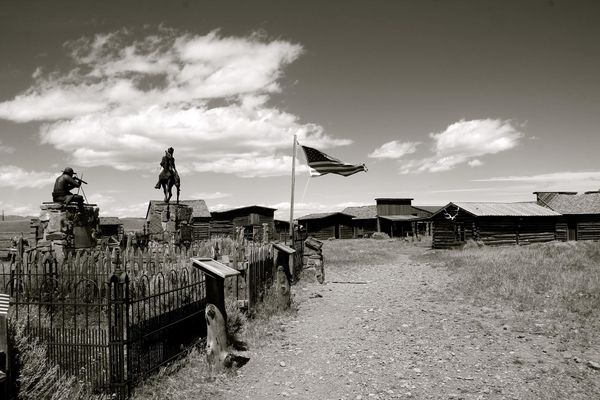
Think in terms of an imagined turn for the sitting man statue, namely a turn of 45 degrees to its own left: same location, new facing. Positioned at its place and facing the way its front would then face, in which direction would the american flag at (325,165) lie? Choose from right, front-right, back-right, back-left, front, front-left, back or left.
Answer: front-right

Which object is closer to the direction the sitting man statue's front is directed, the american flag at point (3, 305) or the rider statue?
the rider statue

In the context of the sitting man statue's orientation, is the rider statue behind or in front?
in front

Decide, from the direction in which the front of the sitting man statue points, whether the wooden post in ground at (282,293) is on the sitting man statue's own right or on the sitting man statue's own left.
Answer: on the sitting man statue's own right

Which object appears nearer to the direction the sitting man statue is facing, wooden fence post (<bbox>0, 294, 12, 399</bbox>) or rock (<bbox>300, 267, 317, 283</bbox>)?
the rock

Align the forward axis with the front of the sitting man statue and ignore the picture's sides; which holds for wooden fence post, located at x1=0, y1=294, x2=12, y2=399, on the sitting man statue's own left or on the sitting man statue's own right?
on the sitting man statue's own right

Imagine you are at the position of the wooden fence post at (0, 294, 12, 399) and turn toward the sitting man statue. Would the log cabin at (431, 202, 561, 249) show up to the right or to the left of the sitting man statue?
right

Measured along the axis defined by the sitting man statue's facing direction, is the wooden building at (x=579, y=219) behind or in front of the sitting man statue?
in front

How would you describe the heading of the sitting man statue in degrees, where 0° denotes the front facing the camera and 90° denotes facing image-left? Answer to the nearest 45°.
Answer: approximately 270°

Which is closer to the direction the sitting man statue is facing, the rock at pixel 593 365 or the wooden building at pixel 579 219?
the wooden building

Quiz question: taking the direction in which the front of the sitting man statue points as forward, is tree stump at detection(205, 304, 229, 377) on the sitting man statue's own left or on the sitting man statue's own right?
on the sitting man statue's own right

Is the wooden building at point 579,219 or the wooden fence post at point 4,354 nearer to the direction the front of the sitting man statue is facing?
the wooden building

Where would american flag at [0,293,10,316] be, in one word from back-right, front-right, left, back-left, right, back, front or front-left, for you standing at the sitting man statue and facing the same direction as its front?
right
